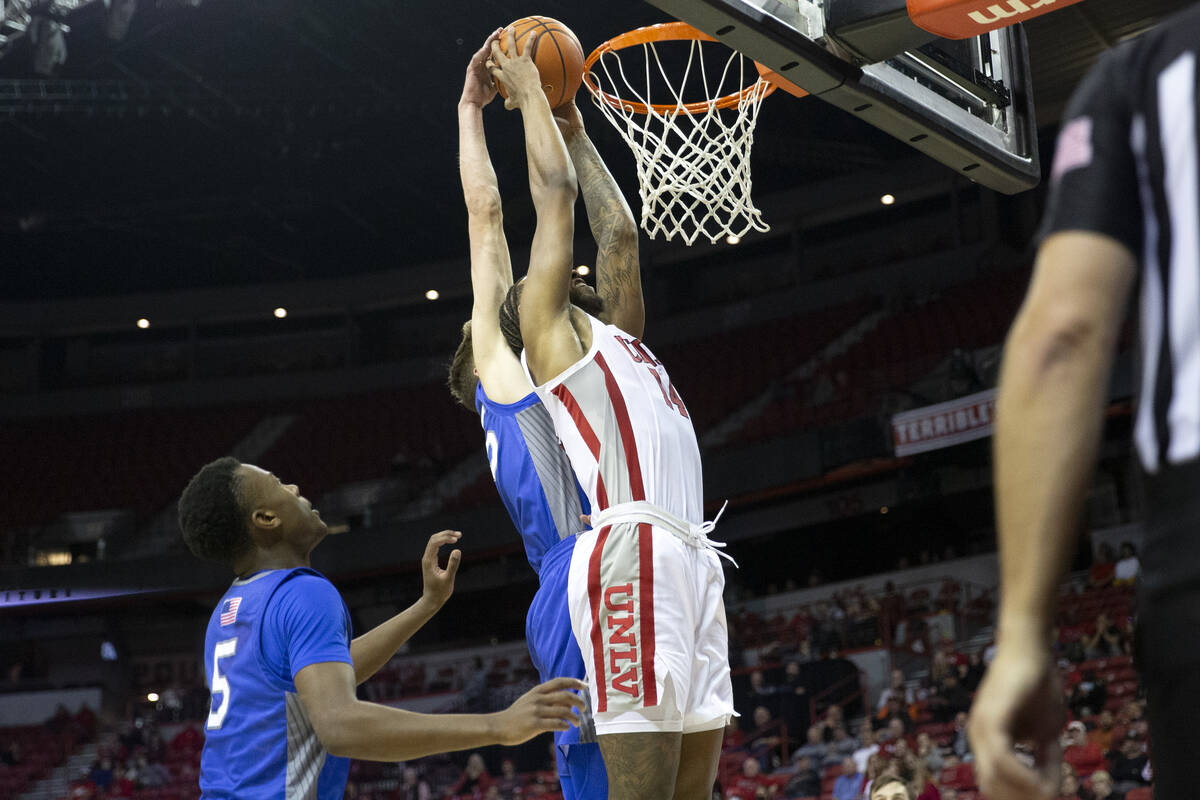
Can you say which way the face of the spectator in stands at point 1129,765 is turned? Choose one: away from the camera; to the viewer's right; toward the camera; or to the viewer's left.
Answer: toward the camera

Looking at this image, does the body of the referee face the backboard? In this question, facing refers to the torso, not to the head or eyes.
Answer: yes

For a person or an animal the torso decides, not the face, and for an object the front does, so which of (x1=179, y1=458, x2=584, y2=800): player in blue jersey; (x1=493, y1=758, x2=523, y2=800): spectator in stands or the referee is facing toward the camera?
the spectator in stands

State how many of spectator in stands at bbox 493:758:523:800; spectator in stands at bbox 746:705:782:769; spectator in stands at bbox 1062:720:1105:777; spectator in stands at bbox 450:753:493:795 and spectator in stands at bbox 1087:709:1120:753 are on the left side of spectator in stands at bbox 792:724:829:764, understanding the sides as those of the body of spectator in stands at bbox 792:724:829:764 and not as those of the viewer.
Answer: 2

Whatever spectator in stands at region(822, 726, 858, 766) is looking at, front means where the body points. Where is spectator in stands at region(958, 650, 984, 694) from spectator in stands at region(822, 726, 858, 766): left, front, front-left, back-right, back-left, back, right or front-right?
back-left

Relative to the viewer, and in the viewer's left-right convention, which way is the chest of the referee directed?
facing away from the viewer

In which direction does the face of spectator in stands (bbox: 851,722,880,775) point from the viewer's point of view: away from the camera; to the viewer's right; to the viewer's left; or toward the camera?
toward the camera

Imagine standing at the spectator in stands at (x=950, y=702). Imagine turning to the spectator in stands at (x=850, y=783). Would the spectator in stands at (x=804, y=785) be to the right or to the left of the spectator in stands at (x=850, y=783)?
right

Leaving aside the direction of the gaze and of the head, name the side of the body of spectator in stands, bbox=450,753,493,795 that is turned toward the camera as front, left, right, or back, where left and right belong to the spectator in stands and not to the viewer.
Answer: front

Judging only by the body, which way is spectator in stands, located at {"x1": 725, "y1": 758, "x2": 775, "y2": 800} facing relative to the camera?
toward the camera

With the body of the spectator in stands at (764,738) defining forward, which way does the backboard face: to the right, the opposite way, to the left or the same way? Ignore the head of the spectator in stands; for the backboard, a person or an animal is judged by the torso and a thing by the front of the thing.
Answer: to the right

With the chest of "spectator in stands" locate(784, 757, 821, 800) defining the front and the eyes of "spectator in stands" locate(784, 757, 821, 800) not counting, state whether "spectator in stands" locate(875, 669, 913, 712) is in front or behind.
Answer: behind

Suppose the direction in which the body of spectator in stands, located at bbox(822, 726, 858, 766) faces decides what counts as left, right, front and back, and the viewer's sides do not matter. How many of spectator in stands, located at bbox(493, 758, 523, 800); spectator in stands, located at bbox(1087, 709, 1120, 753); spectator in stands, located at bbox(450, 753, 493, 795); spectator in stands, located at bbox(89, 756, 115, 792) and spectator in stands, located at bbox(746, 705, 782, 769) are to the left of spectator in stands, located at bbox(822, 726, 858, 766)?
1

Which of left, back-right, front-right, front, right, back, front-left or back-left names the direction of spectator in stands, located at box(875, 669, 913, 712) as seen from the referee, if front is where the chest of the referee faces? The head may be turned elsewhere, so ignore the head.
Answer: front

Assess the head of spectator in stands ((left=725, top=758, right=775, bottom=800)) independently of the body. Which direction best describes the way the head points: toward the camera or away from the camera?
toward the camera
